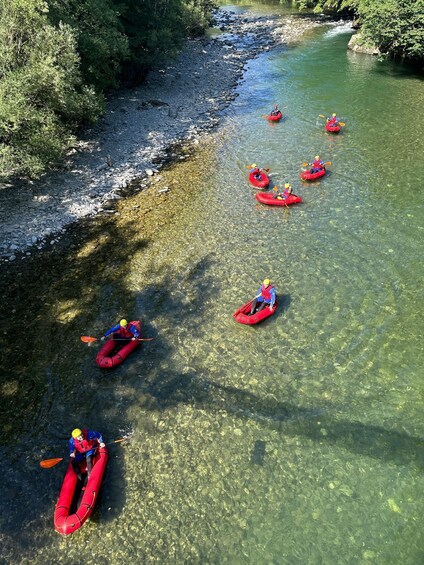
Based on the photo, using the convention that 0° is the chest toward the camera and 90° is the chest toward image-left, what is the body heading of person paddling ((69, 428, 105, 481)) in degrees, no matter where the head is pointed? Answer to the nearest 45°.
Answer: approximately 0°

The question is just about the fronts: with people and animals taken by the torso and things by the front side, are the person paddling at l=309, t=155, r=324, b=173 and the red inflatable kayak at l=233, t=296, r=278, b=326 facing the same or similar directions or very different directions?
same or similar directions

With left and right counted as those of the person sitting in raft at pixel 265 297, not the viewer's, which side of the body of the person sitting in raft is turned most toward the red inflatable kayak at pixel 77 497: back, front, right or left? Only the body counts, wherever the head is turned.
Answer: front

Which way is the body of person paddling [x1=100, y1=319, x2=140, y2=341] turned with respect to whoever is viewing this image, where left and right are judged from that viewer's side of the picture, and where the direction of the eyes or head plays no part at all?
facing the viewer and to the left of the viewer

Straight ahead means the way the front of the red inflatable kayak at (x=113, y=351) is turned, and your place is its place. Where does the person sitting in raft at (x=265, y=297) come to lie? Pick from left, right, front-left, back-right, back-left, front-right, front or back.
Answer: back-left

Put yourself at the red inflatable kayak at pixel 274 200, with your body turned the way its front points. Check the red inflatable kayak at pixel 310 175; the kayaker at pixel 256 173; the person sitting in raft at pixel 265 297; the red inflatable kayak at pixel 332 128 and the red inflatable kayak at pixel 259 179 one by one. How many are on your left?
1

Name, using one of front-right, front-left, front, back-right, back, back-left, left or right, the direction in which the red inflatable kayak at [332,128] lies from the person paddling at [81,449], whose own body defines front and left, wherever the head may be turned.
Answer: back-left

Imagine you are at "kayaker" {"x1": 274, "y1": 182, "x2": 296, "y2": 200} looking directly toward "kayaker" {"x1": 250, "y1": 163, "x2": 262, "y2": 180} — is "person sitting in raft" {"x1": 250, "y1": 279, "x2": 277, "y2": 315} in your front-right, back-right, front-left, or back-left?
back-left

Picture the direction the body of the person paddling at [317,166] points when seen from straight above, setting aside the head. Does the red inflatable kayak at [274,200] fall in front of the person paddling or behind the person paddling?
in front

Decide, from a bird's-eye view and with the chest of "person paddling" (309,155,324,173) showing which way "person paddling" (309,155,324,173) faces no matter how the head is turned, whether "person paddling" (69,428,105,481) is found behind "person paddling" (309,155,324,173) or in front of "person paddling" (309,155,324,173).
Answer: in front

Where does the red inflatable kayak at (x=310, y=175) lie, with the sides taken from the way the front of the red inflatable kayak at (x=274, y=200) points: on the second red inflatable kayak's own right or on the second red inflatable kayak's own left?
on the second red inflatable kayak's own right

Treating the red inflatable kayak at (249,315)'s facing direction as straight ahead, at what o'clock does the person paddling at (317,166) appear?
The person paddling is roughly at 5 o'clock from the red inflatable kayak.

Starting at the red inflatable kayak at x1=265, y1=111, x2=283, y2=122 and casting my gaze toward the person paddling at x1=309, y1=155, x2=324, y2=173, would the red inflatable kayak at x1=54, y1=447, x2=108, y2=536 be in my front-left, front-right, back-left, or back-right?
front-right

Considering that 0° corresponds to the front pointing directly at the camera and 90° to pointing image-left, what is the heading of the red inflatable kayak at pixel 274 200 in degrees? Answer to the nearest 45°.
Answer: approximately 90°

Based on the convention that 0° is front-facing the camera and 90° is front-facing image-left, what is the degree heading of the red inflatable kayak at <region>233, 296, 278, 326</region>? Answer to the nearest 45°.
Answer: approximately 45°

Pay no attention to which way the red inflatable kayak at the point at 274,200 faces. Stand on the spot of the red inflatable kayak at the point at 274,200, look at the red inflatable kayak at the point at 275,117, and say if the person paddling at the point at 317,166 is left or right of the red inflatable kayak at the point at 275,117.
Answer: right

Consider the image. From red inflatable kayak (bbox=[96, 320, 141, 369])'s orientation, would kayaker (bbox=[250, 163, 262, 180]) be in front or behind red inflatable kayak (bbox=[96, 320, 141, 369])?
behind
